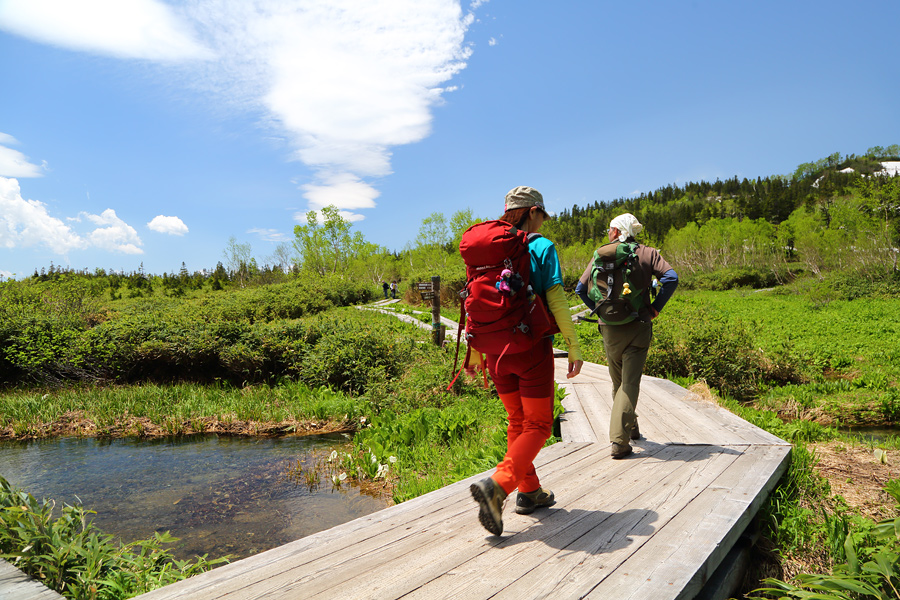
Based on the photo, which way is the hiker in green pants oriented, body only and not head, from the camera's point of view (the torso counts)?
away from the camera

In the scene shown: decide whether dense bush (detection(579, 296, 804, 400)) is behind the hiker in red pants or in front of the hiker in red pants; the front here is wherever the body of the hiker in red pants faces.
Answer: in front

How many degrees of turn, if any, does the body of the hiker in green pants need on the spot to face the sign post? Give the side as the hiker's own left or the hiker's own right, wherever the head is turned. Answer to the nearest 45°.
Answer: approximately 45° to the hiker's own left

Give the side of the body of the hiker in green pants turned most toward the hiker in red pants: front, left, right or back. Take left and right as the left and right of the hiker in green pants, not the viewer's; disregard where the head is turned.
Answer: back

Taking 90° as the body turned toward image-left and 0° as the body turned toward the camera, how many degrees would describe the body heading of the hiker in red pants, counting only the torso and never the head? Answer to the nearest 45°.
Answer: approximately 225°

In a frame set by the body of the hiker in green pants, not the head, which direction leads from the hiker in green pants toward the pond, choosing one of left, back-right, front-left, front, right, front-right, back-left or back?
left

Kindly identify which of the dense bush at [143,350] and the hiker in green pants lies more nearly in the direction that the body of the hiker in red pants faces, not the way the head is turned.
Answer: the hiker in green pants

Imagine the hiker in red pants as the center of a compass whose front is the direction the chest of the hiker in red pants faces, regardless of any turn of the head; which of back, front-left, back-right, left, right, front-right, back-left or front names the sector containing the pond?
left

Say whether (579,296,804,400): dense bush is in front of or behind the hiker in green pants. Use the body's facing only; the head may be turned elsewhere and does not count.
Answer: in front

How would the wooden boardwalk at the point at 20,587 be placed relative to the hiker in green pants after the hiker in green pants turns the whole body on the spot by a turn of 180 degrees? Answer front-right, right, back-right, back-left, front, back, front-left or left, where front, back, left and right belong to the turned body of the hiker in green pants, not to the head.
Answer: front-right

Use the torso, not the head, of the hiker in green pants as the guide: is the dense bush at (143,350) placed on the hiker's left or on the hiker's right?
on the hiker's left

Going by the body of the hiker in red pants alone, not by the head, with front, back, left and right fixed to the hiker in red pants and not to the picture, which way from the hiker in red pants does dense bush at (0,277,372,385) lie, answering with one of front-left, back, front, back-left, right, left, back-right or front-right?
left
